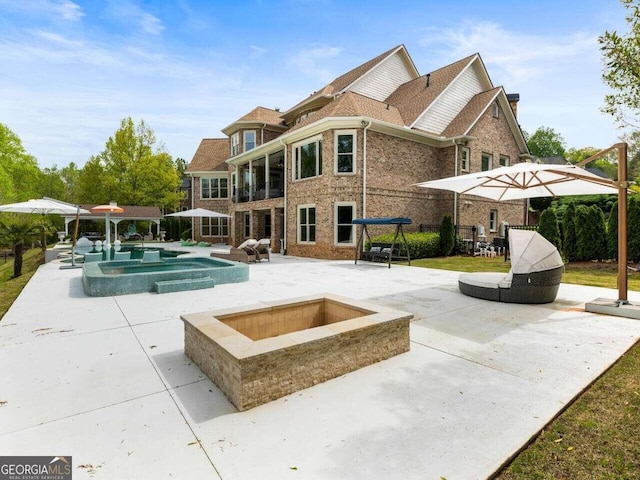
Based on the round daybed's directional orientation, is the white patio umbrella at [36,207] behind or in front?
in front

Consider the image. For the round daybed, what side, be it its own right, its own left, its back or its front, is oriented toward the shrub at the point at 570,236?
right

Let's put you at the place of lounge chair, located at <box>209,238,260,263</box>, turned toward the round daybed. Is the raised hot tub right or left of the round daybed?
right

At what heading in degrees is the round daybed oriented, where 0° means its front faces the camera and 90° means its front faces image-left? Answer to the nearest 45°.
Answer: approximately 90°

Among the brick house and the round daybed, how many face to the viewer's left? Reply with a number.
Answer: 1

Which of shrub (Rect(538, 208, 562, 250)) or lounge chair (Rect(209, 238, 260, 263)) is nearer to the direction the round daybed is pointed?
the lounge chair

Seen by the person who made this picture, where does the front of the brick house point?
facing away from the viewer and to the right of the viewer

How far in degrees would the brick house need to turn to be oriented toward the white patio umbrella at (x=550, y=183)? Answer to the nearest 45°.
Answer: approximately 135° to its right
